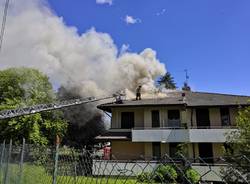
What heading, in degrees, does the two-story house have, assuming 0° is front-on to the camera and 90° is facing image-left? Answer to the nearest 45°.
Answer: approximately 0°

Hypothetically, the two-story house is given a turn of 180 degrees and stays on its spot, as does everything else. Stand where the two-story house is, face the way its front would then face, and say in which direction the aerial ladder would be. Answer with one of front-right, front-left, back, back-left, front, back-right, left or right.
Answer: left

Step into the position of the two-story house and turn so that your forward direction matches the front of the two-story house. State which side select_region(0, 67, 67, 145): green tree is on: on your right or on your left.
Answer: on your right

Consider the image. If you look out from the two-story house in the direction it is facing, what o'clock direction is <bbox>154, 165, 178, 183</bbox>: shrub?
The shrub is roughly at 12 o'clock from the two-story house.

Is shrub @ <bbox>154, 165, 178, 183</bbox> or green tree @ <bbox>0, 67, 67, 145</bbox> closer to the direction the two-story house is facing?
the shrub
